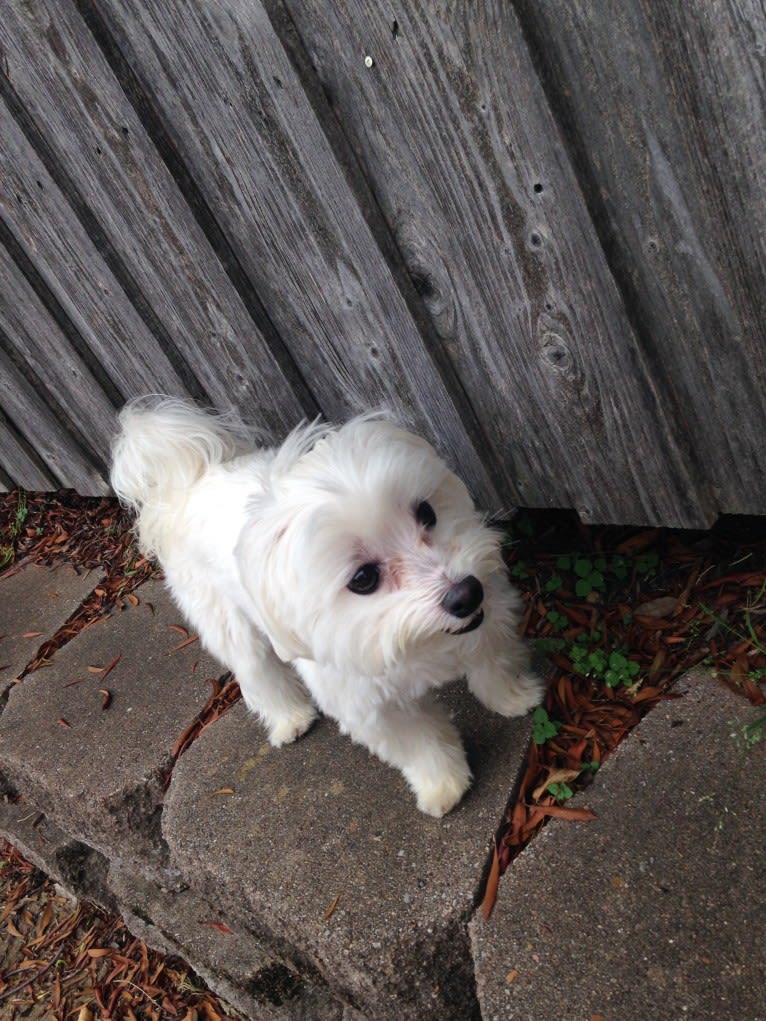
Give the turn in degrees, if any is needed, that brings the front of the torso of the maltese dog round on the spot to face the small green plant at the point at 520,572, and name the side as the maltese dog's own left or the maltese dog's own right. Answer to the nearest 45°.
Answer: approximately 90° to the maltese dog's own left

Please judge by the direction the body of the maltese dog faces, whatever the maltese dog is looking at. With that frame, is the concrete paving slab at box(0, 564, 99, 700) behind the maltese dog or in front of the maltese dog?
behind

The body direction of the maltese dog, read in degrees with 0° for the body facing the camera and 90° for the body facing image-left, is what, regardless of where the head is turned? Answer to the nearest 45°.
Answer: approximately 315°
